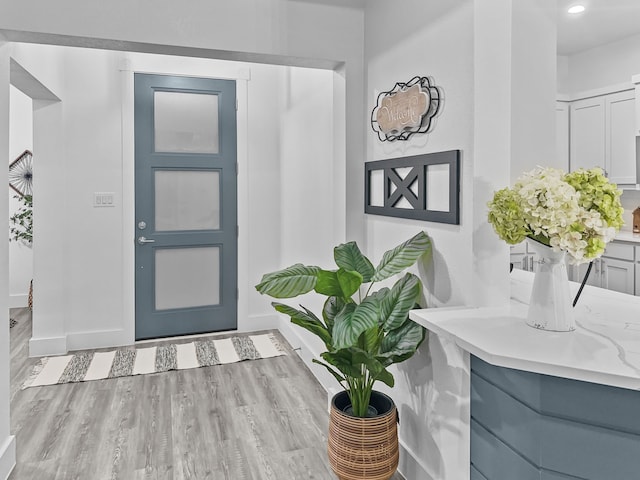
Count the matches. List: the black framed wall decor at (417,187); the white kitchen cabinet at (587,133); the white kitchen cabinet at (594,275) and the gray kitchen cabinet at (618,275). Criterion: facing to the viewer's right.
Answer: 0

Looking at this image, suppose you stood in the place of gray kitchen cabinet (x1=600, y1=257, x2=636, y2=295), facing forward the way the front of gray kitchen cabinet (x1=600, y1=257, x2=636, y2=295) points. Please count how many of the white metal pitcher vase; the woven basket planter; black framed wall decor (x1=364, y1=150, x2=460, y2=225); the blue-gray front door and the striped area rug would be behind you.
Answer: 0

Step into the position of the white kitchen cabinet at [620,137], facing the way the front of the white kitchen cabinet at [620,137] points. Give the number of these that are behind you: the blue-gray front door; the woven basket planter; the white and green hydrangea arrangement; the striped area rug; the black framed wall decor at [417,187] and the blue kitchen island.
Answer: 0

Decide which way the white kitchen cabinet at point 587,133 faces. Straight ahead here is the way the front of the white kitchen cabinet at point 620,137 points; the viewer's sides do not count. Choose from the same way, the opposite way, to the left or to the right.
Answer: the same way

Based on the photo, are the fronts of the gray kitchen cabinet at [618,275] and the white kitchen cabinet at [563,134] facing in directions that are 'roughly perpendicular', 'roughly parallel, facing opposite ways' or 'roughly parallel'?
roughly parallel

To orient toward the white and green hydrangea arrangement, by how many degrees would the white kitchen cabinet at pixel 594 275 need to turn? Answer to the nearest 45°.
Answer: approximately 45° to its left

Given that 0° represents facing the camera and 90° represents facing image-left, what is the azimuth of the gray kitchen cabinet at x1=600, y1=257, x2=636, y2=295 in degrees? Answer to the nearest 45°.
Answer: approximately 45°

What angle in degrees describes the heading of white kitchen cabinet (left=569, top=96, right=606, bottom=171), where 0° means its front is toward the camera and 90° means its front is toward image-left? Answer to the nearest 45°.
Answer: approximately 45°

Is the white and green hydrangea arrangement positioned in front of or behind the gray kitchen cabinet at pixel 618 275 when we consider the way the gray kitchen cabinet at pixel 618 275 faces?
in front

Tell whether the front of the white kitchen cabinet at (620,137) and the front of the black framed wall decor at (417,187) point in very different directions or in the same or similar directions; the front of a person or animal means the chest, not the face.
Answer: same or similar directions

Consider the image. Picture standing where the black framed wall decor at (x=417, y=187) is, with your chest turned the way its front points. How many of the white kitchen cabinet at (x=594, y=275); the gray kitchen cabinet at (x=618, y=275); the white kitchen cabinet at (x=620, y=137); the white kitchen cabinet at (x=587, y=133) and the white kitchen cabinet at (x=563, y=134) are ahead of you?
0

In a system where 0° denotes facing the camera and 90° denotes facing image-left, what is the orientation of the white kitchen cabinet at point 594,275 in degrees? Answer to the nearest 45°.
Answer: approximately 45°
